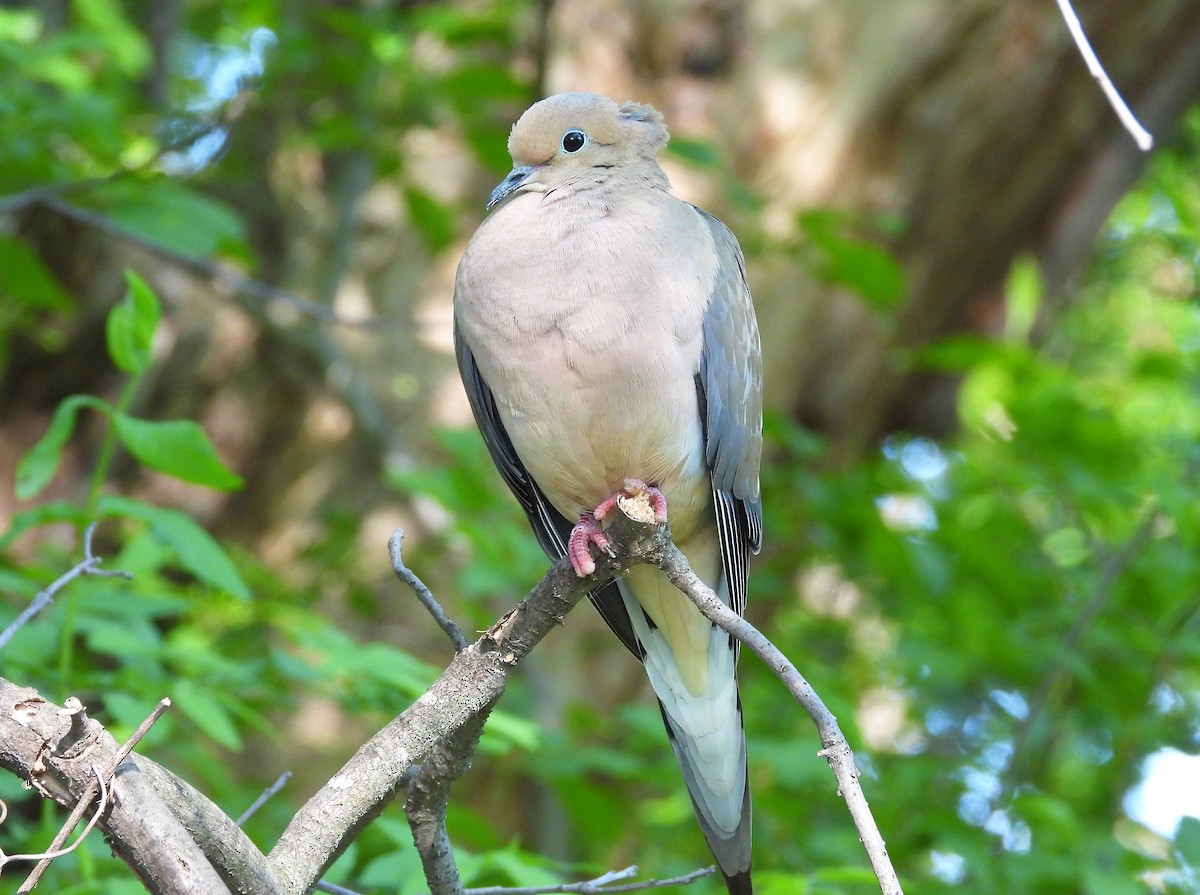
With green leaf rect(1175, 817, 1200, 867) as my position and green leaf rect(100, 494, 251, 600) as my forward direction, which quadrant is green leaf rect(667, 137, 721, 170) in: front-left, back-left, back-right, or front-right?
front-right

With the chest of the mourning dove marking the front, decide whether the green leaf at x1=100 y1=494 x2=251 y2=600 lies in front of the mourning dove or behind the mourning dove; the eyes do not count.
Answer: behind

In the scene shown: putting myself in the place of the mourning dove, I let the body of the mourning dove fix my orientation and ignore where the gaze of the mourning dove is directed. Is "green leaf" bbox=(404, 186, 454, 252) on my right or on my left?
on my right

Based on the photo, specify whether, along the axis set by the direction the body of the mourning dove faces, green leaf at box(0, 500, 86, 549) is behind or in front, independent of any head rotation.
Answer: behind

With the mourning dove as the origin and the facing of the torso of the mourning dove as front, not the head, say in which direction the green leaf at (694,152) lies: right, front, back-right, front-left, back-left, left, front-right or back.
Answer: back-right

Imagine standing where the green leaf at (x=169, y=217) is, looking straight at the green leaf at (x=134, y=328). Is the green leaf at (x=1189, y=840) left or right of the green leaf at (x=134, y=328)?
left

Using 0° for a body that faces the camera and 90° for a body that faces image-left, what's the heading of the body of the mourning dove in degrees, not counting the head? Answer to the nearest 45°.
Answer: approximately 45°

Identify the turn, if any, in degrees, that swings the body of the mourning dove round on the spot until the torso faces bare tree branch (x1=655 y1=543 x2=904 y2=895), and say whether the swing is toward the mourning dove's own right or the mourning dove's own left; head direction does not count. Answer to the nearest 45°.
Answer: approximately 45° to the mourning dove's own left

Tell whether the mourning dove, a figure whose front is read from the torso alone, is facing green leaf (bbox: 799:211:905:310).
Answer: no

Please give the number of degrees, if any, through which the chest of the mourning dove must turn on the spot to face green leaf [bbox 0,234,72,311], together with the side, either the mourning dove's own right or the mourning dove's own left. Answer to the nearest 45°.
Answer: approximately 90° to the mourning dove's own right
